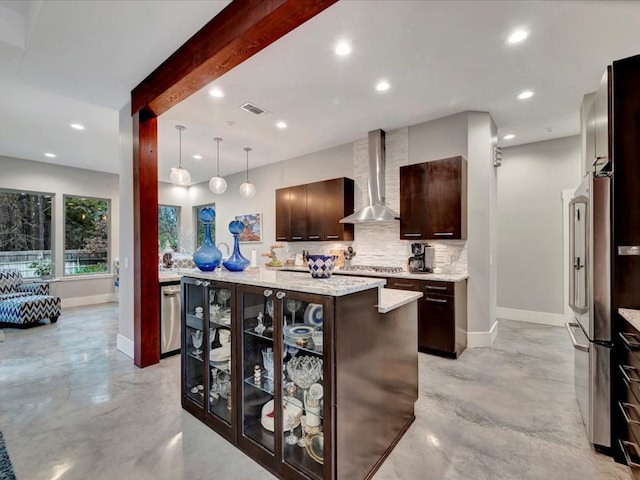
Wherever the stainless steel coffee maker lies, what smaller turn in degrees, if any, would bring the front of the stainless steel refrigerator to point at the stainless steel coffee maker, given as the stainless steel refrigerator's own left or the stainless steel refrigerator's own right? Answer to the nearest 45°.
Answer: approximately 45° to the stainless steel refrigerator's own right

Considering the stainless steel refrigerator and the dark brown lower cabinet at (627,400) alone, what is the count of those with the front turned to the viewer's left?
2

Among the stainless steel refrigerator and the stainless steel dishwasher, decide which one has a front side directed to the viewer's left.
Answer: the stainless steel refrigerator

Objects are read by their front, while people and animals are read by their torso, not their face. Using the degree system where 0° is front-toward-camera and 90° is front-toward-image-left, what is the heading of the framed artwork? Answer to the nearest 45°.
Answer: approximately 45°

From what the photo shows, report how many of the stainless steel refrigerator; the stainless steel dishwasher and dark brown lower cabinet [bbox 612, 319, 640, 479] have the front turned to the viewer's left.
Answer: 2

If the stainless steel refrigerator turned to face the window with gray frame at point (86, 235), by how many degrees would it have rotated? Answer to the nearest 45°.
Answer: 0° — it already faces it

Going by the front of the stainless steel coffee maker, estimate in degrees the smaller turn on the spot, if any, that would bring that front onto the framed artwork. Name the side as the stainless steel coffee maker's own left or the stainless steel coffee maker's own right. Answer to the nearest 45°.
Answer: approximately 90° to the stainless steel coffee maker's own right

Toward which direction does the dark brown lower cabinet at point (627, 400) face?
to the viewer's left

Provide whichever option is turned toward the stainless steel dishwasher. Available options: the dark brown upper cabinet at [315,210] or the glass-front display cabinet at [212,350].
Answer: the dark brown upper cabinet

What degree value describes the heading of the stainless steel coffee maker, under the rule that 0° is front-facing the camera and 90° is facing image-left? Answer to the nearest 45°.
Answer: approximately 45°

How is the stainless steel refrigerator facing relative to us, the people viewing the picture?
facing to the left of the viewer
